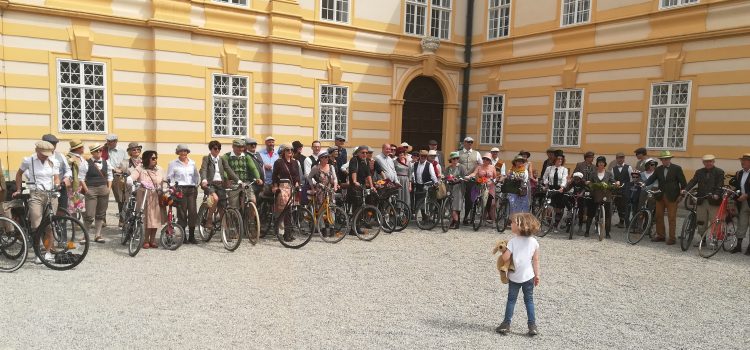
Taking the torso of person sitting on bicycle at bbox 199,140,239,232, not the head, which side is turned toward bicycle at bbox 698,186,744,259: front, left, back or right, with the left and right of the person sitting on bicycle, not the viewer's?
left

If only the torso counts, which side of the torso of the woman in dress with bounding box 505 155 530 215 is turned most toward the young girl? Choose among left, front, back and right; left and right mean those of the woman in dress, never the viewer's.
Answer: front

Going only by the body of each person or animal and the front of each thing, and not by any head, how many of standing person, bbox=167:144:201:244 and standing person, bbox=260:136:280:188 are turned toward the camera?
2

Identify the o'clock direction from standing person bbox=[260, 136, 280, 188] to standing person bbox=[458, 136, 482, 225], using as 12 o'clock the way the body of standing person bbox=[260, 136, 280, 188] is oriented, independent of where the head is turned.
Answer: standing person bbox=[458, 136, 482, 225] is roughly at 9 o'clock from standing person bbox=[260, 136, 280, 188].

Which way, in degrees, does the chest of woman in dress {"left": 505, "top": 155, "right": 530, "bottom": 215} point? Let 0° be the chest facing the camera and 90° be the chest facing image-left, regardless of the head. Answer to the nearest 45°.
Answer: approximately 0°

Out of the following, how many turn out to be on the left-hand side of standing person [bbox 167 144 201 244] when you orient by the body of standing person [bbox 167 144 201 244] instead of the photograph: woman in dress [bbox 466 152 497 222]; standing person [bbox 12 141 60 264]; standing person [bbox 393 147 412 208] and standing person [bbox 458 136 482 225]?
3

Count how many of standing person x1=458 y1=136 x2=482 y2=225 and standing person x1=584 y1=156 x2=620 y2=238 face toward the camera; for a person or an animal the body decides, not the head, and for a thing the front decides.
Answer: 2

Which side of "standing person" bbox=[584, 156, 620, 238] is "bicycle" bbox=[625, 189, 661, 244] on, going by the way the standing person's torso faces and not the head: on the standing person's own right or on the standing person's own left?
on the standing person's own left

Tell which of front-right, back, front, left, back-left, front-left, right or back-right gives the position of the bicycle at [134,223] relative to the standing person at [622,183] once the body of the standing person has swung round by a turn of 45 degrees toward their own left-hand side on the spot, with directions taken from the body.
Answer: right
